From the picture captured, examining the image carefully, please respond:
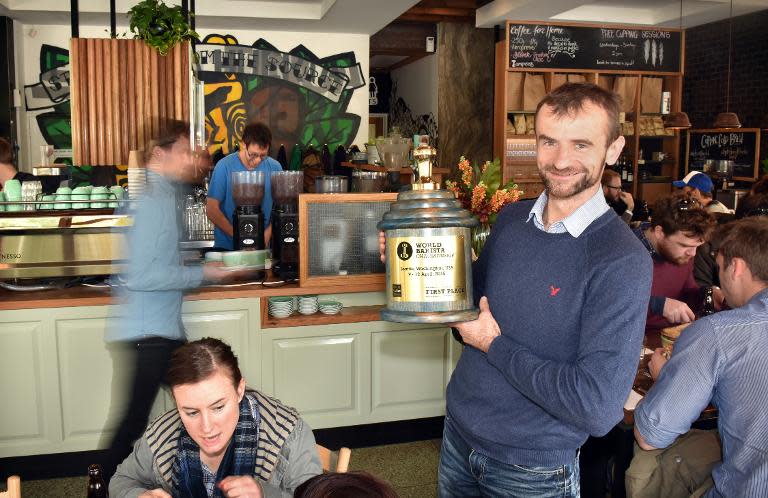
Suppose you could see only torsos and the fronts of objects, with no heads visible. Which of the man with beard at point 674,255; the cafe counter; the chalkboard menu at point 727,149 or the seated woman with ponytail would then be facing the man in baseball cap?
the chalkboard menu

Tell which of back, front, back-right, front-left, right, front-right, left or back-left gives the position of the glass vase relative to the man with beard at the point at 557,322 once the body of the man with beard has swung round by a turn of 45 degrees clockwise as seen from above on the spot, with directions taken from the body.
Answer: right

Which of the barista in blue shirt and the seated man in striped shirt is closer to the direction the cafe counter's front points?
the seated man in striped shirt

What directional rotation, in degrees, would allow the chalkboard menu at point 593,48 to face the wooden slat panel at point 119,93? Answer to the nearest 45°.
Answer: approximately 45° to its right

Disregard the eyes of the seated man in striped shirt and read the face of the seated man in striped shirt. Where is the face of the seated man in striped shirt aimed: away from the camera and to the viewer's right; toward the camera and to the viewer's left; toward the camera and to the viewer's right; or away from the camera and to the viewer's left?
away from the camera and to the viewer's left

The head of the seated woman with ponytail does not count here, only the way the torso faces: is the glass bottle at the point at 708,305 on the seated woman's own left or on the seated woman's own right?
on the seated woman's own left

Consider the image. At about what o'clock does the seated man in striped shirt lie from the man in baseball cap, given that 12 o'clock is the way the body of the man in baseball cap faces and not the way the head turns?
The seated man in striped shirt is roughly at 9 o'clock from the man in baseball cap.

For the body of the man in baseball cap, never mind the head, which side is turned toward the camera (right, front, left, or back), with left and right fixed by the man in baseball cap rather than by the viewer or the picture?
left

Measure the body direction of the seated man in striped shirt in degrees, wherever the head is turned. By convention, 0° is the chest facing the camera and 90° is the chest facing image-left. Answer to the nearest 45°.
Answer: approximately 135°
